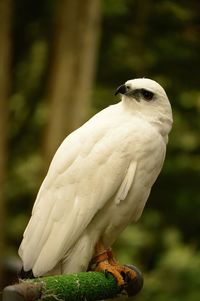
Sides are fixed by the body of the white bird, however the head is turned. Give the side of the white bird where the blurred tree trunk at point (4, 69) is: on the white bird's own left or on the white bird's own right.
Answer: on the white bird's own left

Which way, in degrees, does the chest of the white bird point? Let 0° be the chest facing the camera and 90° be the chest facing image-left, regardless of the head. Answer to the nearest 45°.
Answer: approximately 270°

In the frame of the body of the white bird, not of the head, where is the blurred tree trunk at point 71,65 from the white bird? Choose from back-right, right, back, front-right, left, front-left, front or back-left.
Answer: left
